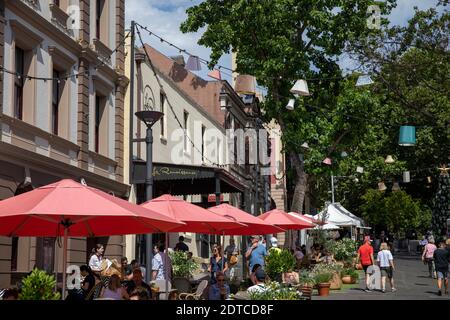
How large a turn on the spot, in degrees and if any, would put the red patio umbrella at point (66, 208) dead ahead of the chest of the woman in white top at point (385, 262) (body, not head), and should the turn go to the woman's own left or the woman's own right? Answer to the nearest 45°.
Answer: approximately 180°

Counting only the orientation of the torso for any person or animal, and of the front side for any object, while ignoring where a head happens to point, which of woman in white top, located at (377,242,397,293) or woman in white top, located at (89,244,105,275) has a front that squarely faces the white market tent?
woman in white top, located at (377,242,397,293)

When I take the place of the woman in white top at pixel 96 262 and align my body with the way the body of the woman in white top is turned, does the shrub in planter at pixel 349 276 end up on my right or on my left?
on my left

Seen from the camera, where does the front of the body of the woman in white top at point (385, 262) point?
away from the camera

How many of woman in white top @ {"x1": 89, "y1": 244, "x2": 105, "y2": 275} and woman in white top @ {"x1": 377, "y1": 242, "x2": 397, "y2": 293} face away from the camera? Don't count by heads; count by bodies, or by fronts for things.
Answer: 1

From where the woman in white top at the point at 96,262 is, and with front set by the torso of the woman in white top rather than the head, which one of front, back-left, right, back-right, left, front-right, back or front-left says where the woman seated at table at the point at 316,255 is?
left

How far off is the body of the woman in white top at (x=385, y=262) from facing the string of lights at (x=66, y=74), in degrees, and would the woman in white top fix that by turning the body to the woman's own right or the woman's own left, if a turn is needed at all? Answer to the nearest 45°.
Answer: approximately 135° to the woman's own left

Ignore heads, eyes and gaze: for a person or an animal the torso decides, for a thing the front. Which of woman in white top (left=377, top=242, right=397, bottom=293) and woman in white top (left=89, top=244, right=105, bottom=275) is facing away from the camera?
woman in white top (left=377, top=242, right=397, bottom=293)

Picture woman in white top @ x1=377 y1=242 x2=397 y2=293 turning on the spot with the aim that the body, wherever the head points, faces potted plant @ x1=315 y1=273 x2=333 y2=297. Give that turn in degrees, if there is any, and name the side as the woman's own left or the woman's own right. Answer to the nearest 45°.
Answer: approximately 135° to the woman's own left
